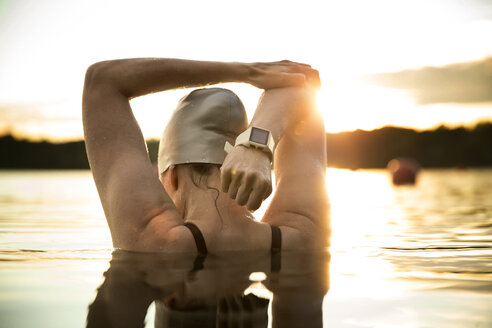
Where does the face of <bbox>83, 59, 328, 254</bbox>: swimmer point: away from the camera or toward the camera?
away from the camera

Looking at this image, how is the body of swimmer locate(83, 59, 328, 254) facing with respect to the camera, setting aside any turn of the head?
away from the camera
